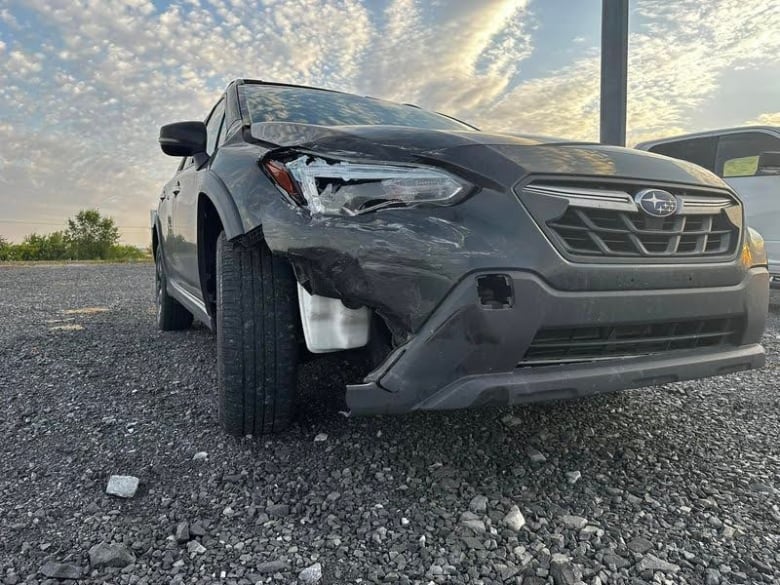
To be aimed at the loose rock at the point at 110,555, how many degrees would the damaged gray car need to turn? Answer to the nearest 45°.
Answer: approximately 90° to its right

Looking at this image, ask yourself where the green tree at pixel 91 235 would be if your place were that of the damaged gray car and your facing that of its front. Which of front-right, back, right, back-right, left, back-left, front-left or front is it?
back

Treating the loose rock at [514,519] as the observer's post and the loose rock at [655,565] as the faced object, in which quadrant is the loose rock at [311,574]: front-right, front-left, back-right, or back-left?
back-right

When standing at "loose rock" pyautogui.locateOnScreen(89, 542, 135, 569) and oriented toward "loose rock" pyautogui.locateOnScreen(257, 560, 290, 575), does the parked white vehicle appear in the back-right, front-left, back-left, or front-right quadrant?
front-left

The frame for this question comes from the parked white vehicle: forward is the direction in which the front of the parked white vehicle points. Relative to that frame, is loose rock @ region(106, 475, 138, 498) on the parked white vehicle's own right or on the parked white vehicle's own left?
on the parked white vehicle's own right

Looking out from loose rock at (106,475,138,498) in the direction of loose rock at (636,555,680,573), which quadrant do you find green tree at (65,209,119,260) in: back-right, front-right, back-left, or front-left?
back-left

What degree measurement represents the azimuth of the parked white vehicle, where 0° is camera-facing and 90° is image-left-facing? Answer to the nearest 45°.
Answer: approximately 315°

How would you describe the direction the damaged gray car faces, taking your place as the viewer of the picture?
facing the viewer and to the right of the viewer

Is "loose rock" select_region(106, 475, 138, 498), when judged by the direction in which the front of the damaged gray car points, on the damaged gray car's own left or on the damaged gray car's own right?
on the damaged gray car's own right

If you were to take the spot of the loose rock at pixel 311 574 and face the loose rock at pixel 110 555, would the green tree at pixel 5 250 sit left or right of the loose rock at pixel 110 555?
right

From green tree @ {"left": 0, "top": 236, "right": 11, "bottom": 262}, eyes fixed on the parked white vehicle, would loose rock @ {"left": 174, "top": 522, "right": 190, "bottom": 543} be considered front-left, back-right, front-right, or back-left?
front-right

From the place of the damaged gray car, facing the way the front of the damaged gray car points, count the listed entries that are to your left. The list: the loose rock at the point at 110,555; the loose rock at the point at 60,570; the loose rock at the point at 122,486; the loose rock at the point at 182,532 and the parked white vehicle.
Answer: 1
